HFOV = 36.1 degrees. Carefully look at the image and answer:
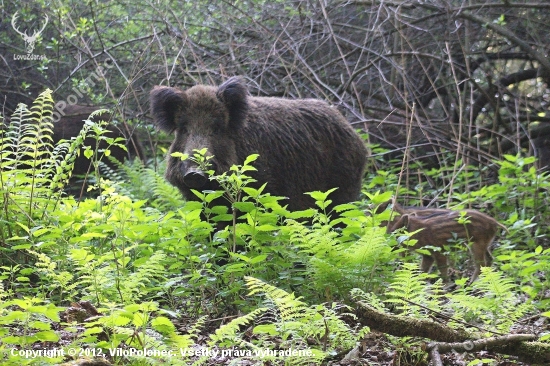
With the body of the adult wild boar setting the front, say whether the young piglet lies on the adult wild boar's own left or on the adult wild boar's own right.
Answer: on the adult wild boar's own left

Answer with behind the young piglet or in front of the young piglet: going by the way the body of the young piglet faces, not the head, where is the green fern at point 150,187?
in front

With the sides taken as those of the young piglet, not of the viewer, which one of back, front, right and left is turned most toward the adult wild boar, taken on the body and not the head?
front

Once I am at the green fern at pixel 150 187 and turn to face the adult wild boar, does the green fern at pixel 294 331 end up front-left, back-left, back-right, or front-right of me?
front-right

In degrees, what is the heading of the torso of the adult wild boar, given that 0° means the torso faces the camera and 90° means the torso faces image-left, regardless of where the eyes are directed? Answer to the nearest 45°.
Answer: approximately 45°

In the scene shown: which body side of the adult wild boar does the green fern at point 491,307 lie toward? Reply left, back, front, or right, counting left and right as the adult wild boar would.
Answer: left

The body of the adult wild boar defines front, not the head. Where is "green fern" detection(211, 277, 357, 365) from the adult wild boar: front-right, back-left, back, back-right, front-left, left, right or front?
front-left

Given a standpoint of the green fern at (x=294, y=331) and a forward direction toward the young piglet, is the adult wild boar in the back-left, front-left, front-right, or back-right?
front-left

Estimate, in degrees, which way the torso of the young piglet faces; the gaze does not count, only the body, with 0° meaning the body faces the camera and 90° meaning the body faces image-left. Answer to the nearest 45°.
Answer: approximately 90°
